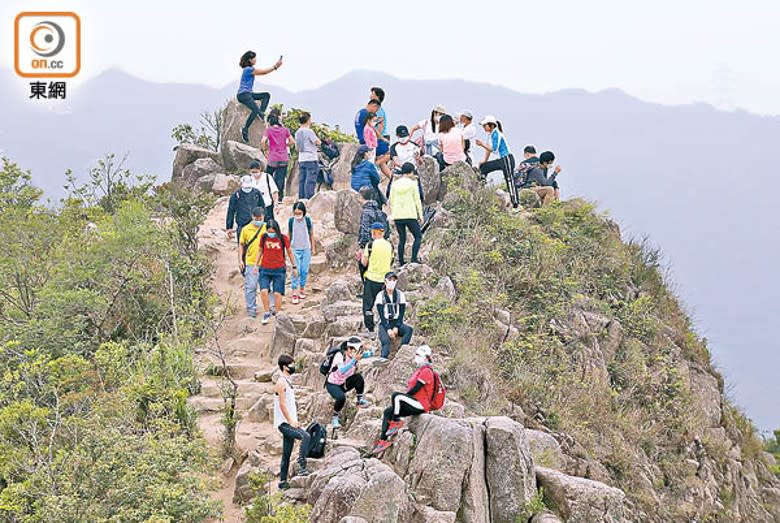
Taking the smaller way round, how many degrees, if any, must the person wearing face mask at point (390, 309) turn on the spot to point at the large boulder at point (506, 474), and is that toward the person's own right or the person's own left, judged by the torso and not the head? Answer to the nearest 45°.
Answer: approximately 45° to the person's own left

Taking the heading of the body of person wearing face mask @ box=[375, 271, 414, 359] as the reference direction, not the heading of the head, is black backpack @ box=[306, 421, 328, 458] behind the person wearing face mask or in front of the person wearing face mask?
in front

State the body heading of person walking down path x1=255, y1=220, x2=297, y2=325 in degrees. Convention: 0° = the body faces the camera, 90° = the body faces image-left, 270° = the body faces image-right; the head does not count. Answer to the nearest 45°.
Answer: approximately 0°

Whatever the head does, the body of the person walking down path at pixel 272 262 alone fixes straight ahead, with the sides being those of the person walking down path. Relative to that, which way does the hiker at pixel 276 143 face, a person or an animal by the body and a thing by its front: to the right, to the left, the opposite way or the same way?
the opposite way

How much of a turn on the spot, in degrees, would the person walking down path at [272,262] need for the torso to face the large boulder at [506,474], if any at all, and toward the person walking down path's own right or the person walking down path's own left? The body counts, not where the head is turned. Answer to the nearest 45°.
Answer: approximately 45° to the person walking down path's own left

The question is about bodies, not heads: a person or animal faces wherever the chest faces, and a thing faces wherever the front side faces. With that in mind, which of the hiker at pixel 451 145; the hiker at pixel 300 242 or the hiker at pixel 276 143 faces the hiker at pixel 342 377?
the hiker at pixel 300 242

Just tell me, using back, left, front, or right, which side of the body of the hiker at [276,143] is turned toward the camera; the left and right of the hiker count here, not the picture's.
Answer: back

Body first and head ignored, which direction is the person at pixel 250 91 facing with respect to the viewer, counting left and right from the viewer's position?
facing to the right of the viewer

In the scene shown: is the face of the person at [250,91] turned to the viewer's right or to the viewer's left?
to the viewer's right

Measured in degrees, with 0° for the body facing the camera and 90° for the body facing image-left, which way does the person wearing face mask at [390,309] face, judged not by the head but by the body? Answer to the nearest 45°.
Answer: approximately 0°

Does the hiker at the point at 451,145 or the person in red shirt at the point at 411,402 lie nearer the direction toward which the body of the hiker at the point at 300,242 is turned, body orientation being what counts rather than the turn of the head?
the person in red shirt

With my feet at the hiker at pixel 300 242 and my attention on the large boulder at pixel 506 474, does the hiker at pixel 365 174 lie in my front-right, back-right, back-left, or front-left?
back-left

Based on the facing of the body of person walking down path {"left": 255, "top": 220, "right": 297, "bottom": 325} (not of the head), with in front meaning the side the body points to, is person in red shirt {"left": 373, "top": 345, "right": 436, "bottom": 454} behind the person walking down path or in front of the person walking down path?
in front
